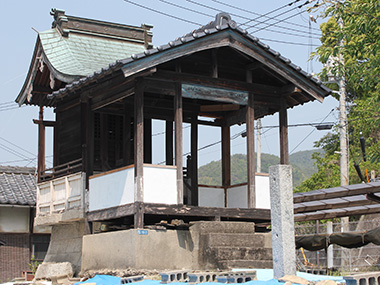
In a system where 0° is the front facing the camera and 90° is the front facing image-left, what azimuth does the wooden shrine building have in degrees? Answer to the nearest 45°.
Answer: approximately 315°

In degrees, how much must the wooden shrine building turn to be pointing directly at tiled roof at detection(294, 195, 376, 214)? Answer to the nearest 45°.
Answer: approximately 45° to its left

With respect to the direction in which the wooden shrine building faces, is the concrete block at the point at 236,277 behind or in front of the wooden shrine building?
in front

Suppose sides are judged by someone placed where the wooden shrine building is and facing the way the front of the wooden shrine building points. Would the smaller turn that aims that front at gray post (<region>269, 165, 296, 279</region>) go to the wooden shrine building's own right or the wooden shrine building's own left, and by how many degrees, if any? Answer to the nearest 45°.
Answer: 0° — it already faces it

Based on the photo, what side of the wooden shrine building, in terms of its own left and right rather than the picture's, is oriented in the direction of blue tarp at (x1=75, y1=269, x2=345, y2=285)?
front

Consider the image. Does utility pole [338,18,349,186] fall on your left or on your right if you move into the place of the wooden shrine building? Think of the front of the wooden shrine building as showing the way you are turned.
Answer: on your left
